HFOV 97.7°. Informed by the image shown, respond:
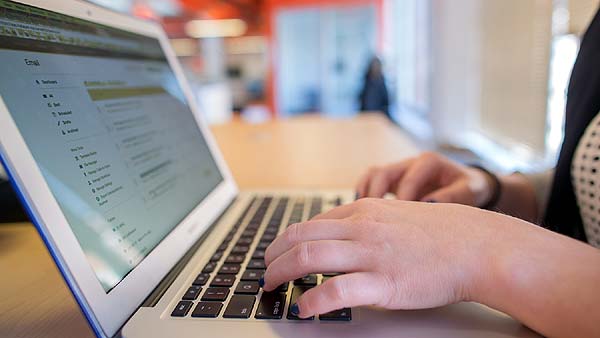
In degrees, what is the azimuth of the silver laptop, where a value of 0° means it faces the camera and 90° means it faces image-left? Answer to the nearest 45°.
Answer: approximately 270°

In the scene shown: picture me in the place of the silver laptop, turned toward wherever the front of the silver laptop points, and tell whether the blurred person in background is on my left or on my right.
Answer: on my left
